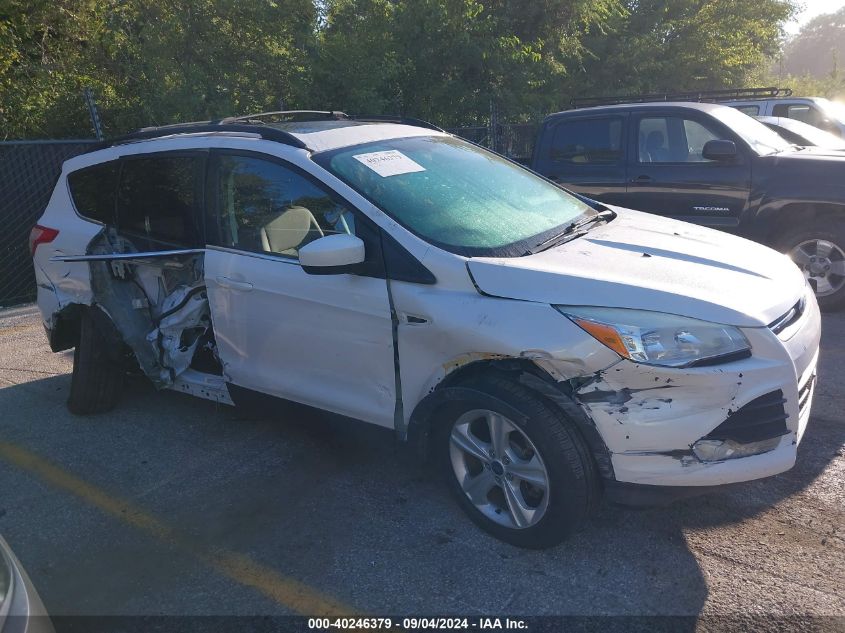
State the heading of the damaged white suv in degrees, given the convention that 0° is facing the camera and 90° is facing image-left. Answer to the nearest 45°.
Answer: approximately 315°

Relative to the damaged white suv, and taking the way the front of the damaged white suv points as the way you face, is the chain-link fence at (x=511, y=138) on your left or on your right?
on your left

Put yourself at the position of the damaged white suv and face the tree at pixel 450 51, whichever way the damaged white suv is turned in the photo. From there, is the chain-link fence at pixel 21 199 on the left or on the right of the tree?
left

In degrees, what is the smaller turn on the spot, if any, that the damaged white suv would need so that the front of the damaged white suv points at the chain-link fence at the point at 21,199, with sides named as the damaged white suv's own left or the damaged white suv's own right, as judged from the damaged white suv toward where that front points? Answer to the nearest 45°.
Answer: approximately 180°

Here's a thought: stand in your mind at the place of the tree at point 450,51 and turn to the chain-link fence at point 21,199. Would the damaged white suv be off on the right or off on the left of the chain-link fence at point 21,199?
left

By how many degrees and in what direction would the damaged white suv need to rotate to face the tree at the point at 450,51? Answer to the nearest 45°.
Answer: approximately 135° to its left
